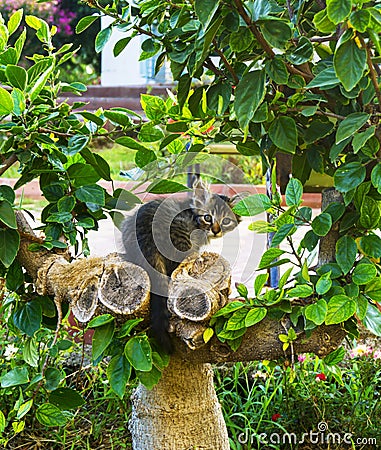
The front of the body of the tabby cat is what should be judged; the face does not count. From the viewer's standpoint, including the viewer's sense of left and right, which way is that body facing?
facing to the right of the viewer
